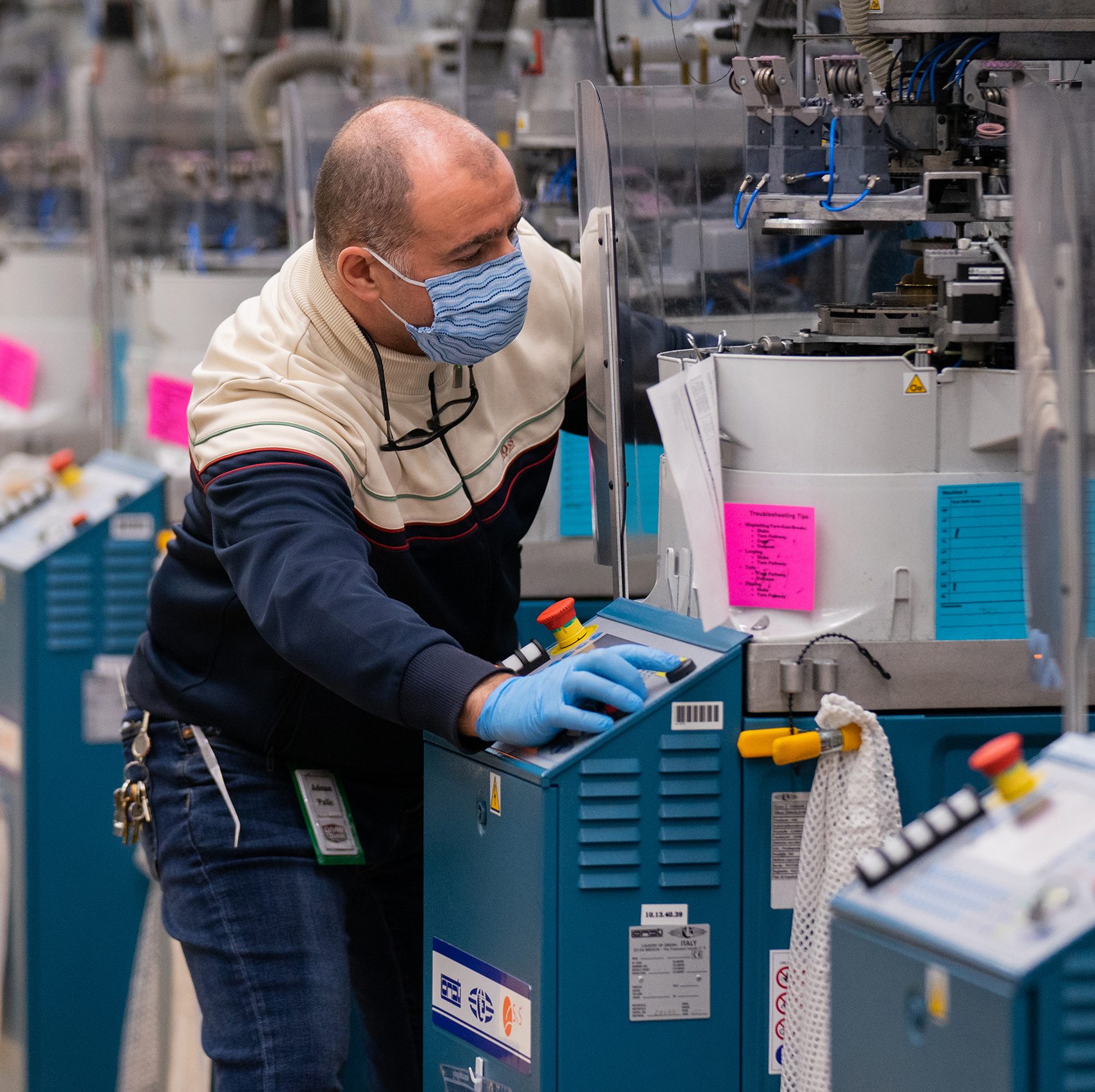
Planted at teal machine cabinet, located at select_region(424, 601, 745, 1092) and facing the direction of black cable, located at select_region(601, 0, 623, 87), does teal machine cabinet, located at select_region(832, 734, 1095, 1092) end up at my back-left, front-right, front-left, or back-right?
back-right

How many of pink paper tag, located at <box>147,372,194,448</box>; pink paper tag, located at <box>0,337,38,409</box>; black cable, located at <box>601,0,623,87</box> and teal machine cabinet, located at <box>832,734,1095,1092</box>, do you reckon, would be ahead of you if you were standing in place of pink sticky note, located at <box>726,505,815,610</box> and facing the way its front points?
1

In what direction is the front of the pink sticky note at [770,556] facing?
toward the camera

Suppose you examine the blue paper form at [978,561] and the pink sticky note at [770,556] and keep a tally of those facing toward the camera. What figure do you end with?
2

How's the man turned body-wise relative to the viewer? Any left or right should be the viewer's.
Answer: facing the viewer and to the right of the viewer

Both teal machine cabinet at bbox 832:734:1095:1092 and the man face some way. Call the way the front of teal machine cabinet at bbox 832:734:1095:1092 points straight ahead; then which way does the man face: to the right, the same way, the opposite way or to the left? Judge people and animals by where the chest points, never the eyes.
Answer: to the left

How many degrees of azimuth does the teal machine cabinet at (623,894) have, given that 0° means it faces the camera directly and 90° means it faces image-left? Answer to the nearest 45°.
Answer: approximately 45°

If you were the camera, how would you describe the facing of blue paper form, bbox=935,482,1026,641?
facing the viewer

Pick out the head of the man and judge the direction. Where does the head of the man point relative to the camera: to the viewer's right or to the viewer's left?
to the viewer's right

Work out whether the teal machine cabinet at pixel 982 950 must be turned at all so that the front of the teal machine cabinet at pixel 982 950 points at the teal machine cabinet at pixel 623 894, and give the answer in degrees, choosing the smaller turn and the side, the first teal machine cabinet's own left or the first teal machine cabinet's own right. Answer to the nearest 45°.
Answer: approximately 90° to the first teal machine cabinet's own right

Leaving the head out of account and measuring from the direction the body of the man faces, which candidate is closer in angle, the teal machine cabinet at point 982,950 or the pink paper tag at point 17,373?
the teal machine cabinet
